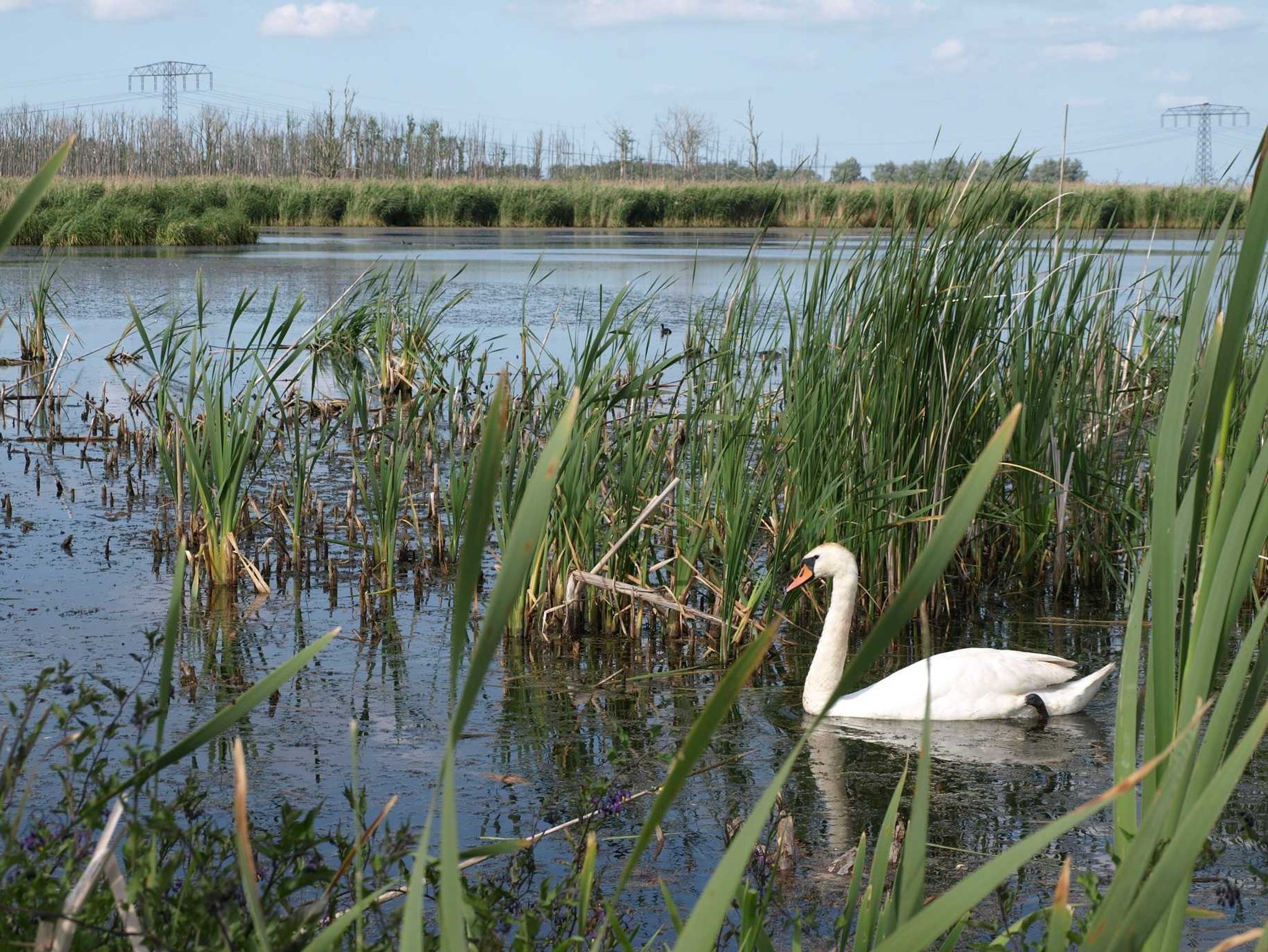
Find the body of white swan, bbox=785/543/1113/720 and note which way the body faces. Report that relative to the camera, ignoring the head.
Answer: to the viewer's left

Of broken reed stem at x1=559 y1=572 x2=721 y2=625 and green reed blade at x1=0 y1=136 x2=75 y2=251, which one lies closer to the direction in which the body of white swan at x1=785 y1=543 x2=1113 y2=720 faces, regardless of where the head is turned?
the broken reed stem

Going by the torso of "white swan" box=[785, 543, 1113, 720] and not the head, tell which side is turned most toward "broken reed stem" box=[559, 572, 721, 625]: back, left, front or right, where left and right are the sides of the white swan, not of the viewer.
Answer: front

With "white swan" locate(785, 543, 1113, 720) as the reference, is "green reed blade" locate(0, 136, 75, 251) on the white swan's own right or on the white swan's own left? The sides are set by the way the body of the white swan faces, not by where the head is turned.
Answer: on the white swan's own left
